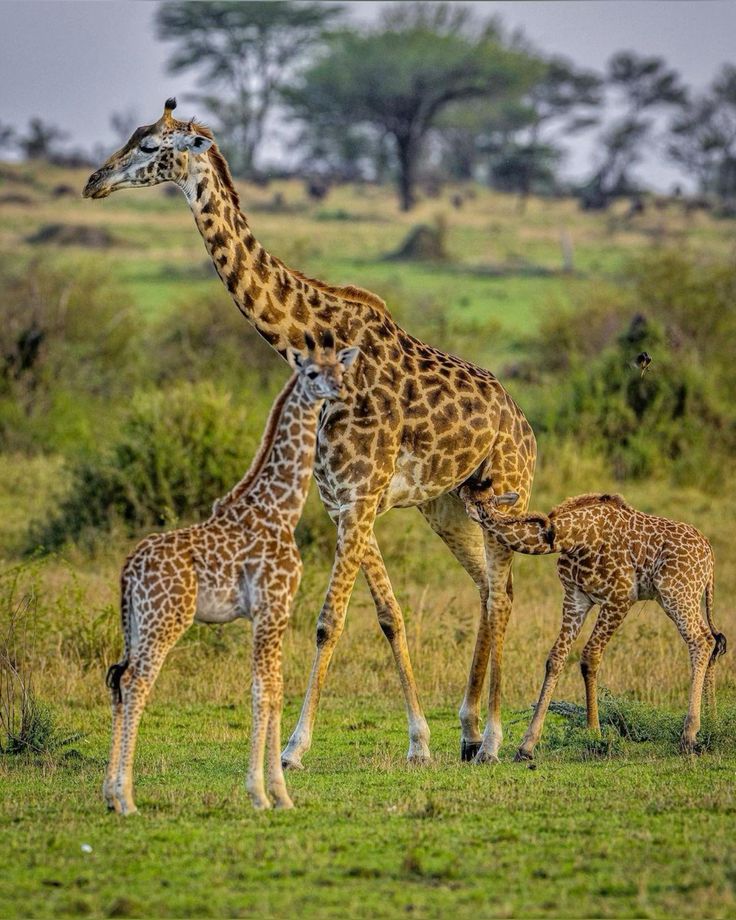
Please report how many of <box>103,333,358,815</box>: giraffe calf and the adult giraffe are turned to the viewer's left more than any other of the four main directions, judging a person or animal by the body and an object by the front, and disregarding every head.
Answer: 1

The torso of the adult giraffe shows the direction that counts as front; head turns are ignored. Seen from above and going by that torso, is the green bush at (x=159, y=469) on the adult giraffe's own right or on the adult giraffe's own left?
on the adult giraffe's own right

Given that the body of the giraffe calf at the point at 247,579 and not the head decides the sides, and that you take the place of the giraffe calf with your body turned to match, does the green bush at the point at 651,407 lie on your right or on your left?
on your left

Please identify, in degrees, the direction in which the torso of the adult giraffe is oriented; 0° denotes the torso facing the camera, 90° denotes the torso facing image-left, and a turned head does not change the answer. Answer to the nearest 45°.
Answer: approximately 90°

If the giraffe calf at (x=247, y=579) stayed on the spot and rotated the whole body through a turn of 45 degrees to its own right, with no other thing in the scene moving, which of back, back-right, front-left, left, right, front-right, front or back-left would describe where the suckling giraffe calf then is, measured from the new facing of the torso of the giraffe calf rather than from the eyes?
left

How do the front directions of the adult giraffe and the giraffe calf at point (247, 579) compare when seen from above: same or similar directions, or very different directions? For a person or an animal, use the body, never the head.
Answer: very different directions

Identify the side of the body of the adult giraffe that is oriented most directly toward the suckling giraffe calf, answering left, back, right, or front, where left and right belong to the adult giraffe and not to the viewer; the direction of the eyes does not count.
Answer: back

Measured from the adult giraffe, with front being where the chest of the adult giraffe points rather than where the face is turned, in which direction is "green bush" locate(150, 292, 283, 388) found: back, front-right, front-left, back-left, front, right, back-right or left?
right

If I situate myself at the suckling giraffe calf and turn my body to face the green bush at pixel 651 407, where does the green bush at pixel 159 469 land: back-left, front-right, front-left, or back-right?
front-left

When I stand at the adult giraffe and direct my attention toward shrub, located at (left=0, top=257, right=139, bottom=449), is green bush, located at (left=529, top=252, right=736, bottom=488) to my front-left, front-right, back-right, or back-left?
front-right
